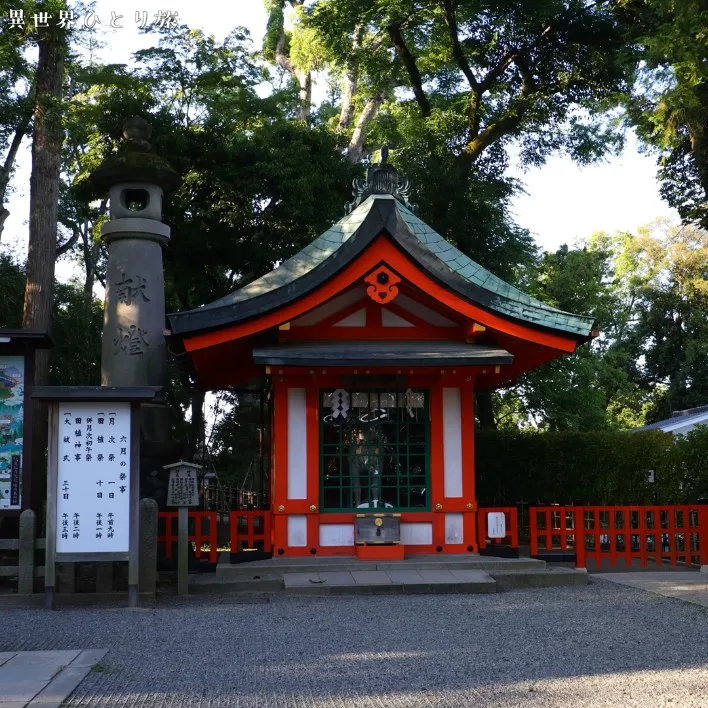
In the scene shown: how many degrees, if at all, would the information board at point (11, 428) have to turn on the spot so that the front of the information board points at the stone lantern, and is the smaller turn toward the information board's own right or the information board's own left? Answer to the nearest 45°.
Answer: approximately 135° to the information board's own left

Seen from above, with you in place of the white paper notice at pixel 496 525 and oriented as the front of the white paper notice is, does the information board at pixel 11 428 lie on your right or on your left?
on your right

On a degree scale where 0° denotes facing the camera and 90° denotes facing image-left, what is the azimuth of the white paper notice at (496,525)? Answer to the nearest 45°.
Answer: approximately 0°

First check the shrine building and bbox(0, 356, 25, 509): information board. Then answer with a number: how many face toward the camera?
2

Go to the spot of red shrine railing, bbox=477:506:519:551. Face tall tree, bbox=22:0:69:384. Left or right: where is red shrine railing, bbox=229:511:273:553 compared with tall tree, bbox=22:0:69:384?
left

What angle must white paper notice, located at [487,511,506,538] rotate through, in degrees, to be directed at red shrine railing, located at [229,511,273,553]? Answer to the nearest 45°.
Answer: approximately 90° to its right

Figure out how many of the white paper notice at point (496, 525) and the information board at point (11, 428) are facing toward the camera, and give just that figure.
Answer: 2

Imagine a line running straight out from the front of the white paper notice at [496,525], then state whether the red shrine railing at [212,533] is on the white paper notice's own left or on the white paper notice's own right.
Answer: on the white paper notice's own right

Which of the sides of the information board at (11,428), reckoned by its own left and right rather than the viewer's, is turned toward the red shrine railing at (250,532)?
left
